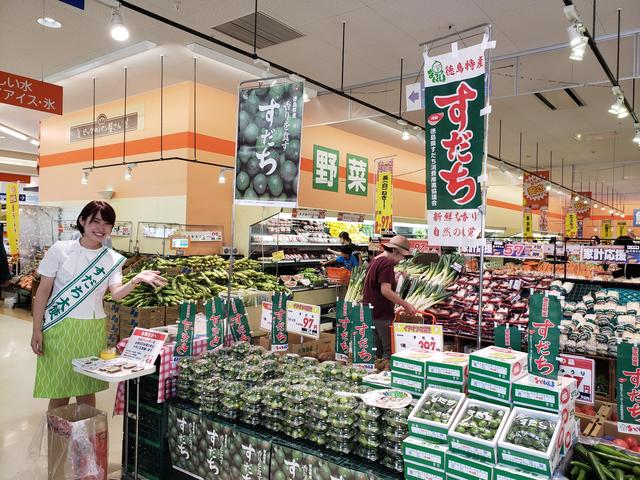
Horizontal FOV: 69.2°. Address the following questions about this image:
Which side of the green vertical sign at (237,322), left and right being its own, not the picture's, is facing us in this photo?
front

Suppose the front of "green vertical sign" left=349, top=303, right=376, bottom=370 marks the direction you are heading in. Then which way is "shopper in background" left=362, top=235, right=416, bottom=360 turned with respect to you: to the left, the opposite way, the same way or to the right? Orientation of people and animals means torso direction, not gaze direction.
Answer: to the left

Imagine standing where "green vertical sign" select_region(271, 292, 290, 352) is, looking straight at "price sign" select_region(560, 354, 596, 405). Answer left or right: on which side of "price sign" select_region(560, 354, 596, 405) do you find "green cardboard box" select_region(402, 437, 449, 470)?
right

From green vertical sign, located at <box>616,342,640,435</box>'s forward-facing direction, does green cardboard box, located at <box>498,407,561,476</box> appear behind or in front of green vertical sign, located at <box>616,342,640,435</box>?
in front

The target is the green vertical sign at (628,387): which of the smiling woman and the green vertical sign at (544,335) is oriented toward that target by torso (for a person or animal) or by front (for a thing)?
the smiling woman

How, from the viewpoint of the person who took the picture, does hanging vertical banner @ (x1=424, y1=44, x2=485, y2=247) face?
facing the viewer

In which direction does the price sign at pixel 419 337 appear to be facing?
toward the camera

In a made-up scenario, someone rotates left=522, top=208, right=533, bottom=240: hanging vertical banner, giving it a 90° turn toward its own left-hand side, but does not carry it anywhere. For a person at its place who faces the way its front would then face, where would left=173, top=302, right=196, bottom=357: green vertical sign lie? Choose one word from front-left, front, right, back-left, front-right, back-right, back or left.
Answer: right

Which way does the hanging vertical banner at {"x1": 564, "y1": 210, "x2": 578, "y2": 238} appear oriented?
toward the camera

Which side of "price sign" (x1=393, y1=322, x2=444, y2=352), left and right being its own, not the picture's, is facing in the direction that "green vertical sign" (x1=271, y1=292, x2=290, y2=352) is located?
right

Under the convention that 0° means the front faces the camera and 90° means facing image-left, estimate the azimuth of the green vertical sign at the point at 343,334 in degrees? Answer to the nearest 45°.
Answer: approximately 0°
